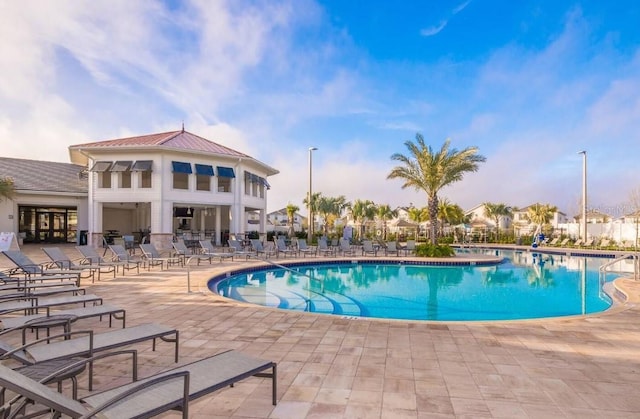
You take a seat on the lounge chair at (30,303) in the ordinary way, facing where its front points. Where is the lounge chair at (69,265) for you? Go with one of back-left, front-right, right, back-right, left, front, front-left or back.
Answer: left

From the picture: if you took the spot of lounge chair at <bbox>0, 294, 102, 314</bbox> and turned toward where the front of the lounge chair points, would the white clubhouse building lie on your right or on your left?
on your left

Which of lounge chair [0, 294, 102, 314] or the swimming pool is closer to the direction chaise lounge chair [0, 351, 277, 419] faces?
the swimming pool

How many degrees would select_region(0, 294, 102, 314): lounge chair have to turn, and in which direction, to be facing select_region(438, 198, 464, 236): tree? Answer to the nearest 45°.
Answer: approximately 45° to its left

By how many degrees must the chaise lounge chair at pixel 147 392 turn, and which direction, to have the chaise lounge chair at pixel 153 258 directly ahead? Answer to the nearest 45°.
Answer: approximately 45° to its left

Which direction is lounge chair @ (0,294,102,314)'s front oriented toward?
to the viewer's right

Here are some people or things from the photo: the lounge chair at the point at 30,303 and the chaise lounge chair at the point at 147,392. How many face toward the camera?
0

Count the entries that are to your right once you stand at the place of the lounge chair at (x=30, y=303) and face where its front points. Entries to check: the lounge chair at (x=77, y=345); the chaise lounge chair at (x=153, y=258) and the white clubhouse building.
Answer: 1

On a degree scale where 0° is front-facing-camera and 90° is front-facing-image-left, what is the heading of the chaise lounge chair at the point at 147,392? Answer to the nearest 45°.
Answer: approximately 225°

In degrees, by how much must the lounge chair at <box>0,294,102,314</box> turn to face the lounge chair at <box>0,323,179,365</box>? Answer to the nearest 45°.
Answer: approximately 90° to its right

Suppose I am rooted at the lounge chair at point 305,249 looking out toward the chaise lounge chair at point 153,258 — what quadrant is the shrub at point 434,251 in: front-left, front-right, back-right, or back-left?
back-left

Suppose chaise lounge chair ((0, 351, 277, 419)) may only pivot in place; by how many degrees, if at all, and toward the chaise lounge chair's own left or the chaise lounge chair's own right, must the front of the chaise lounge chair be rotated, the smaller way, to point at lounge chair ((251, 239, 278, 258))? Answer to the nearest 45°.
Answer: approximately 45° to the chaise lounge chair's own left

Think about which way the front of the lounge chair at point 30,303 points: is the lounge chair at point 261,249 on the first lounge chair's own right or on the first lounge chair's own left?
on the first lounge chair's own left
